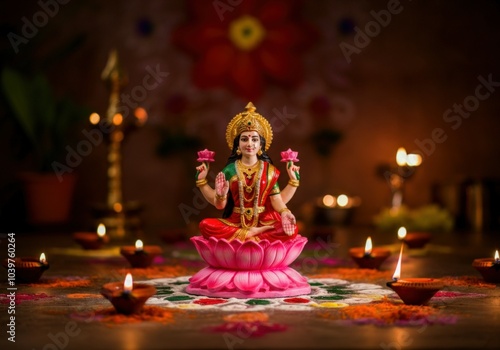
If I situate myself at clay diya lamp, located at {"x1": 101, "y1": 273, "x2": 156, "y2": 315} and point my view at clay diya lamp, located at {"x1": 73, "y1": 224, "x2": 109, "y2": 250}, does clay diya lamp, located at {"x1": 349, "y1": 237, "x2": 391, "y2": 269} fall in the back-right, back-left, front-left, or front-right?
front-right

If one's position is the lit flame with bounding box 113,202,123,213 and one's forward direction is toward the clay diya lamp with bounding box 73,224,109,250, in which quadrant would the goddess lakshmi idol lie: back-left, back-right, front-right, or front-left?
front-left

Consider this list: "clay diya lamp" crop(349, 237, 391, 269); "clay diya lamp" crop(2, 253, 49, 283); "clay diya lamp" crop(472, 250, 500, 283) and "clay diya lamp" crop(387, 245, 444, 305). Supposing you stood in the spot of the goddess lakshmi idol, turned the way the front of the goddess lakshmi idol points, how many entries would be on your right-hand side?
1

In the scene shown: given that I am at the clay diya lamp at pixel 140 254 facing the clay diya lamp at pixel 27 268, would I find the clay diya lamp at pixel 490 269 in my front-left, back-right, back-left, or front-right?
back-left

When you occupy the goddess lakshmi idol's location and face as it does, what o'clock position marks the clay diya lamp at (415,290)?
The clay diya lamp is roughly at 10 o'clock from the goddess lakshmi idol.

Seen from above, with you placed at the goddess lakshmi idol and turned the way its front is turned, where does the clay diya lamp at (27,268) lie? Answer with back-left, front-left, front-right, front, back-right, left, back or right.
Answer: right

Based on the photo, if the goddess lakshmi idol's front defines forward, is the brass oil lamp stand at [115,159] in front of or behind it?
behind

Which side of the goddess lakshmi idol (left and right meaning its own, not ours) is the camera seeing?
front

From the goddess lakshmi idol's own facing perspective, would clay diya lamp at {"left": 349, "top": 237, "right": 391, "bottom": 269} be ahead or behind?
behind

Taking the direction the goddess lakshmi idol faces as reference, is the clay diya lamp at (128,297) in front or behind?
in front

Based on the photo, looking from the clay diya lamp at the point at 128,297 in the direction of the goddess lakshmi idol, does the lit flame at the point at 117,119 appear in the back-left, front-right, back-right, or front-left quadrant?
front-left

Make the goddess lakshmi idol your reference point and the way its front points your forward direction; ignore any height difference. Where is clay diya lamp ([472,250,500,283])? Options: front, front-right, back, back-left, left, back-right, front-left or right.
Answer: left

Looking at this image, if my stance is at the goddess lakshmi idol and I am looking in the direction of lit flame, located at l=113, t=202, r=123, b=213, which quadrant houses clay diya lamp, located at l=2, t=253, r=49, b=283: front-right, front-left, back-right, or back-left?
front-left

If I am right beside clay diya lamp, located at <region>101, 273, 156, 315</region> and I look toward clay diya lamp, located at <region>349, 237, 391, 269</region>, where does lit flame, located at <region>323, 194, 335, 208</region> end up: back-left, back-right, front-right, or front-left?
front-left

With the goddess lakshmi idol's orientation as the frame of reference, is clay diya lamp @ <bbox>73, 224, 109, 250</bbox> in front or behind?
behind

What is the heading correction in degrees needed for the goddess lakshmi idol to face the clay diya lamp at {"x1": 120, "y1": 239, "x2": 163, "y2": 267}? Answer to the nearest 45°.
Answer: approximately 135° to its right

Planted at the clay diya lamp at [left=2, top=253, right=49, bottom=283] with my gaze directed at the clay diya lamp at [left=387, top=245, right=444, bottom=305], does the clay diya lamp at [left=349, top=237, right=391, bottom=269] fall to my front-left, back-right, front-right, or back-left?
front-left
